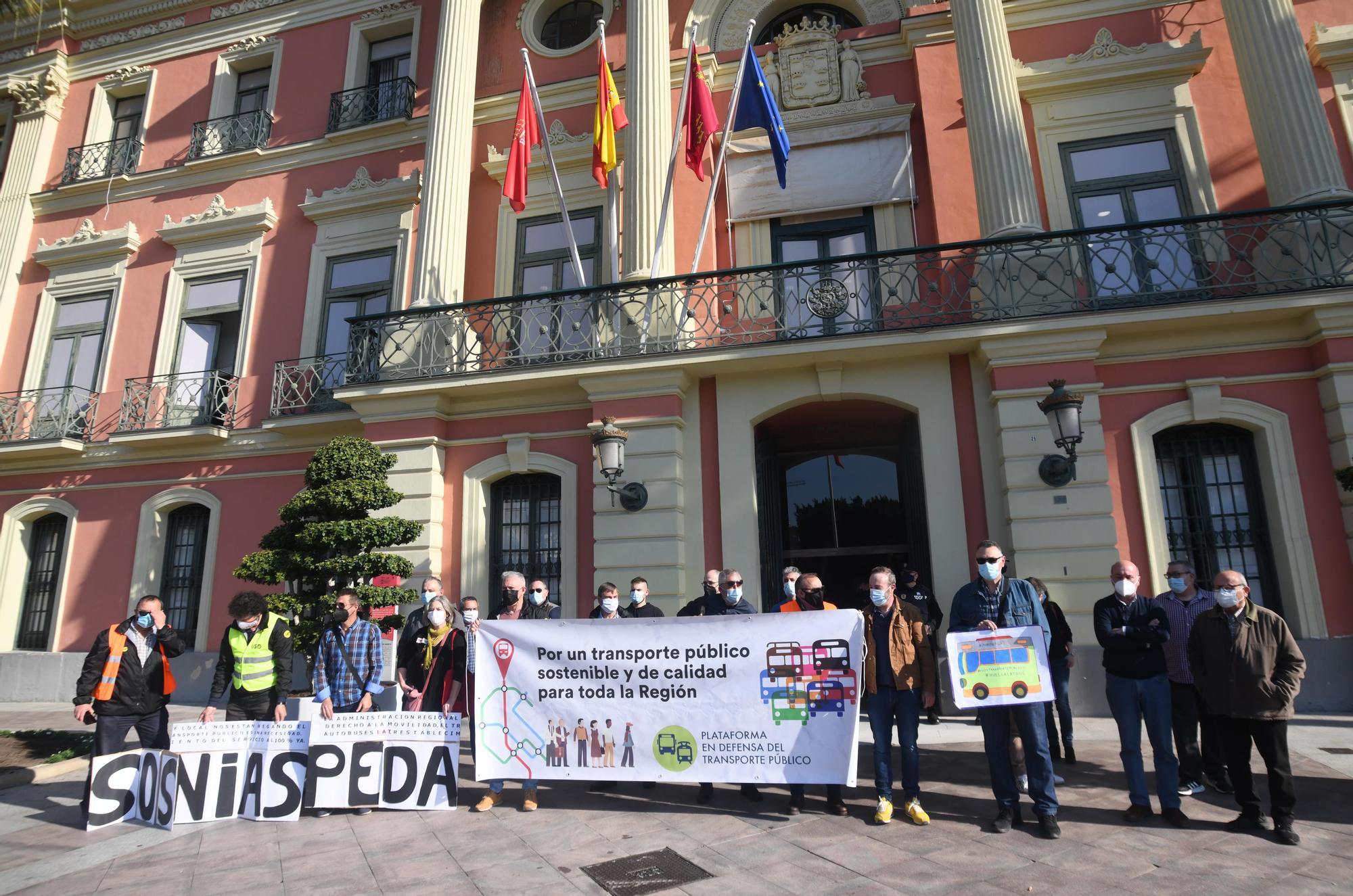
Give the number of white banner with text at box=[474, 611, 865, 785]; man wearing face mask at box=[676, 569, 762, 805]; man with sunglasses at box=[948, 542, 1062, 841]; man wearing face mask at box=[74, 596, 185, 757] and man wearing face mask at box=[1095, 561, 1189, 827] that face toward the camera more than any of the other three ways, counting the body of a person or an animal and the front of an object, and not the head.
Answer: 5

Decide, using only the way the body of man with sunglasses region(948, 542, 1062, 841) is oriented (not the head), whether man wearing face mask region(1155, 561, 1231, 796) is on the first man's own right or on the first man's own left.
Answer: on the first man's own left

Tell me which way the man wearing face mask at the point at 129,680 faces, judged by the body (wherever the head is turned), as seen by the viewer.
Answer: toward the camera

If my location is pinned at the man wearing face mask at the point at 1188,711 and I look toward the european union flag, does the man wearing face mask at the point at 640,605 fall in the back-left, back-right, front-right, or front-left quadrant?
front-left

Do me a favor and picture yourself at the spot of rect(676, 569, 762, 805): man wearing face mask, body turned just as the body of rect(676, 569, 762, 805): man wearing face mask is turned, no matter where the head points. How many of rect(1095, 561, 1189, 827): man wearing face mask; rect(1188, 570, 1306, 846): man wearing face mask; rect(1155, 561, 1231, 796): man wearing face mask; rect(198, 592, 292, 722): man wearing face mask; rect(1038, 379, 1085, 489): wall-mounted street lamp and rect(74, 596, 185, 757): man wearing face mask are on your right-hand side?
2

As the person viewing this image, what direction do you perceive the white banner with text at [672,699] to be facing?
facing the viewer

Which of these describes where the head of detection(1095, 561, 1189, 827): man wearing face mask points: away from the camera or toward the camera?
toward the camera

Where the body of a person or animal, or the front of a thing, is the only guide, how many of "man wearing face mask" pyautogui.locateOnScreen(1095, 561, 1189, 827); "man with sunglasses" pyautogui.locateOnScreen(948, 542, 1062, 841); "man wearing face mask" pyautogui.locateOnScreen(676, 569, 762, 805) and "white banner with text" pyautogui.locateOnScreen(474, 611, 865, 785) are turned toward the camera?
4
